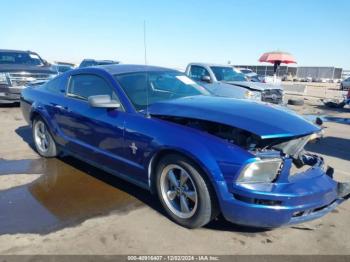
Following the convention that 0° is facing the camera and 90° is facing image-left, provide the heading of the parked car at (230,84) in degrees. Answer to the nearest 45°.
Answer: approximately 315°

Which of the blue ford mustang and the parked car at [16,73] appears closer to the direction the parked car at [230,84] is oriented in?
the blue ford mustang

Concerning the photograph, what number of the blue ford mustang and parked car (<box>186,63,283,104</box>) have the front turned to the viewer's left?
0

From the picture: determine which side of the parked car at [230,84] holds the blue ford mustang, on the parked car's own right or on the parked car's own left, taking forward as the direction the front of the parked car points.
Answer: on the parked car's own right

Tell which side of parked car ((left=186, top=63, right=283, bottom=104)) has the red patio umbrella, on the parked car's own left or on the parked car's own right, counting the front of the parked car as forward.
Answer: on the parked car's own left

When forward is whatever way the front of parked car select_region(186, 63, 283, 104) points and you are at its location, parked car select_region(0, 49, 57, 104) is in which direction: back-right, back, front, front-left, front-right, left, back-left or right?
back-right

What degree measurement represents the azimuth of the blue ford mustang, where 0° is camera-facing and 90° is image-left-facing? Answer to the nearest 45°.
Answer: approximately 315°

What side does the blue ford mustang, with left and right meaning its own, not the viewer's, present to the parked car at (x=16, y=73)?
back

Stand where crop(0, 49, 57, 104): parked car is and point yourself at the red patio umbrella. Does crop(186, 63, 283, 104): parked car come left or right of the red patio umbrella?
right
